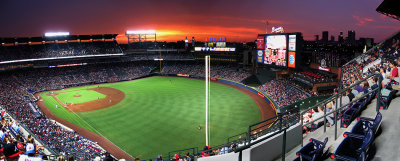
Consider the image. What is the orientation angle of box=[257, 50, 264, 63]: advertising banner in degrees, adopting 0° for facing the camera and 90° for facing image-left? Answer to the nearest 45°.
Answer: approximately 0°

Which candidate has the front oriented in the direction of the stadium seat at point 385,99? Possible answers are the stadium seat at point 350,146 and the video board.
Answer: the video board

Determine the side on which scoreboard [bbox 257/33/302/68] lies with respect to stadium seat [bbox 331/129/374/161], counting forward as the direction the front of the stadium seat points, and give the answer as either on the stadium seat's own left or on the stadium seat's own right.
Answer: on the stadium seat's own right

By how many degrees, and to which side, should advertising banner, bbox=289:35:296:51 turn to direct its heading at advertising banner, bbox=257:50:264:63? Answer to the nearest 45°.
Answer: approximately 135° to its right

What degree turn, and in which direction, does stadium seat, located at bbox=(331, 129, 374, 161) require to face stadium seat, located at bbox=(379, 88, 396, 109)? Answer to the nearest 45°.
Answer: approximately 90° to its right

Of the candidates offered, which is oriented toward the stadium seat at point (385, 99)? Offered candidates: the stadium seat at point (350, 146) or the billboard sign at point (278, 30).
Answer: the billboard sign
